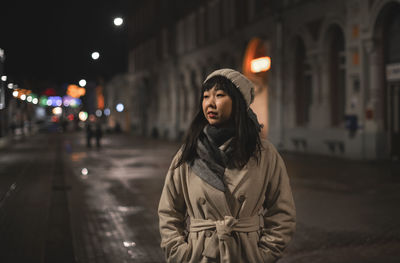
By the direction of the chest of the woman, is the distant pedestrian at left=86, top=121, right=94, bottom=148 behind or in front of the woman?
behind

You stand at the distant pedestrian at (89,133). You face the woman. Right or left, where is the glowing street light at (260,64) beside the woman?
left

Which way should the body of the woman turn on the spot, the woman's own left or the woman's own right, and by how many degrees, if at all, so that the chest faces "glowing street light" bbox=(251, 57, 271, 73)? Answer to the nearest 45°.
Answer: approximately 180°

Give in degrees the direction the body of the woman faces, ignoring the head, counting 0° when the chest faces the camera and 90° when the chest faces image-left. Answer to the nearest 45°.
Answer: approximately 0°
